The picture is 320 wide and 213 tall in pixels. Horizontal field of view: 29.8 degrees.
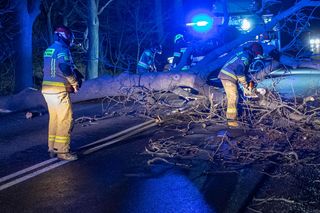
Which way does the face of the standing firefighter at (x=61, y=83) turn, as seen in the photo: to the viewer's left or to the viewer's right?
to the viewer's right

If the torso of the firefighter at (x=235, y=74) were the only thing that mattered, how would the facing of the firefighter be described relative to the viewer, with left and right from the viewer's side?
facing to the right of the viewer

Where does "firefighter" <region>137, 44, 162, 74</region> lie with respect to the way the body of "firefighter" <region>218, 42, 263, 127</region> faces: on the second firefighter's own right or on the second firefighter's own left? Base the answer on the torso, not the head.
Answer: on the second firefighter's own left
